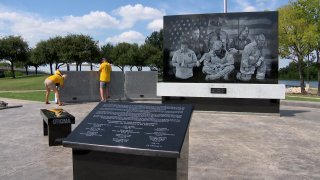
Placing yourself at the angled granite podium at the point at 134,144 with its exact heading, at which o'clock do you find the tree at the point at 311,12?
The tree is roughly at 7 o'clock from the angled granite podium.

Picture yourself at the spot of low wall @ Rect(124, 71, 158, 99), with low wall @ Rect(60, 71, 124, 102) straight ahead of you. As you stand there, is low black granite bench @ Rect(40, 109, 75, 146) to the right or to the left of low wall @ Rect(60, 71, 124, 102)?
left

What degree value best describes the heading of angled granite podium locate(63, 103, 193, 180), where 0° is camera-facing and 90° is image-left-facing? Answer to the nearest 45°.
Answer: approximately 0°

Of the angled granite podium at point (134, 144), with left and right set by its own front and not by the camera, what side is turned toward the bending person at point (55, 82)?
back

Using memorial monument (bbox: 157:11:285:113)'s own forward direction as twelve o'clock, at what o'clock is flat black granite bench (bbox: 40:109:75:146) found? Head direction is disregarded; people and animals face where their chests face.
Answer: The flat black granite bench is roughly at 1 o'clock from the memorial monument.

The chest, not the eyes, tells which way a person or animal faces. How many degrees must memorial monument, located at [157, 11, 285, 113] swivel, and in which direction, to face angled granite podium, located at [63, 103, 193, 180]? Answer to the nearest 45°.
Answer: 0° — it already faces it

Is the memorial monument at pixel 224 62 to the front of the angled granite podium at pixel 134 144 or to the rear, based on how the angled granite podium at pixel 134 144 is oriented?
to the rear

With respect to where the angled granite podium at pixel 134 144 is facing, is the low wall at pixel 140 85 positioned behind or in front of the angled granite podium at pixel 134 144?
behind

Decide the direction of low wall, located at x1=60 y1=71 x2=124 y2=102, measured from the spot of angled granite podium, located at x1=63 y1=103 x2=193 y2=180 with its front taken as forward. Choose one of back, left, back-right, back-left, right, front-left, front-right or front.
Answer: back

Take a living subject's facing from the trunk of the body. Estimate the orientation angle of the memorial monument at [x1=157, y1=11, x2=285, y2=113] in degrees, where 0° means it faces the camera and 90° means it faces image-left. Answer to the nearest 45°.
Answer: approximately 0°

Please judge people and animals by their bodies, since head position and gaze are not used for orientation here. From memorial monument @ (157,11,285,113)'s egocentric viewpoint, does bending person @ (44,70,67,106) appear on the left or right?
on its right

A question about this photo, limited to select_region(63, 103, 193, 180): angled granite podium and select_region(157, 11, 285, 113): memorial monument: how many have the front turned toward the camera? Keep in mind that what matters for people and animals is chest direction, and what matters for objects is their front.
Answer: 2
